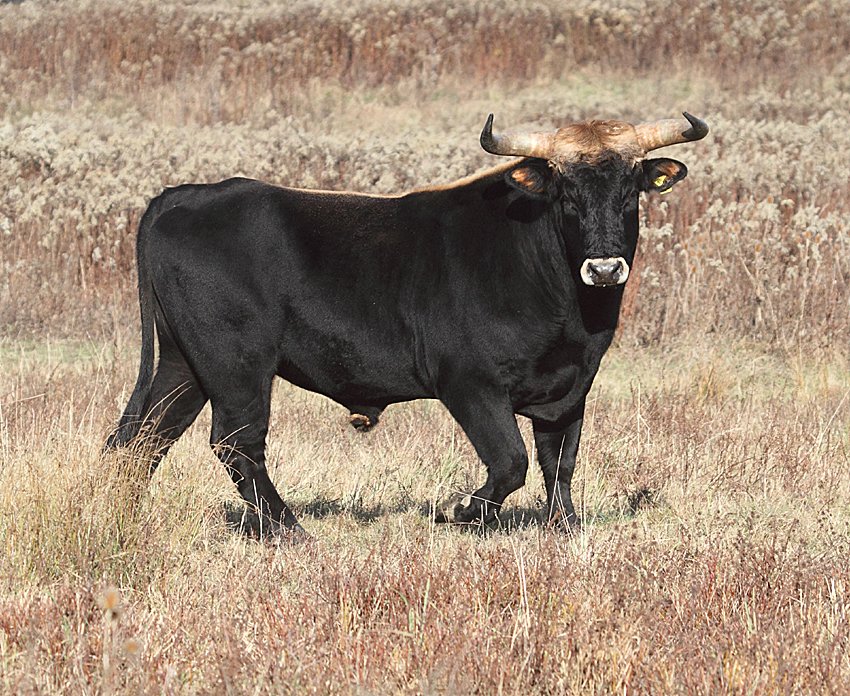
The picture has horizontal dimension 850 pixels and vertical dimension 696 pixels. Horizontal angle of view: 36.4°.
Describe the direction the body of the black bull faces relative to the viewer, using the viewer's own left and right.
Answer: facing to the right of the viewer
